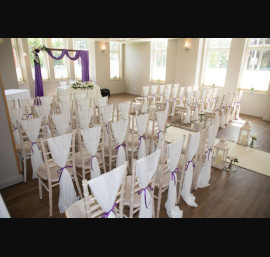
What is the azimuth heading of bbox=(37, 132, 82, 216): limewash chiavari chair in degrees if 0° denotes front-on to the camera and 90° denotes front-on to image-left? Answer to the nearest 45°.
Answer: approximately 135°

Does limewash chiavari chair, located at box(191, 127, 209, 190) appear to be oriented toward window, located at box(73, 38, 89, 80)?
yes

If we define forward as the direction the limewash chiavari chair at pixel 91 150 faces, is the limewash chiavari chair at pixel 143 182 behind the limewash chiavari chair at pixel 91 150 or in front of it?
behind

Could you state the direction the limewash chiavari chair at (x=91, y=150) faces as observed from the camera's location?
facing away from the viewer and to the left of the viewer

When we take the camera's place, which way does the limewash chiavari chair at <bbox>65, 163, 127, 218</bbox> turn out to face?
facing away from the viewer and to the left of the viewer

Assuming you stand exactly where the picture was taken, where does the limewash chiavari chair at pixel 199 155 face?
facing away from the viewer and to the left of the viewer

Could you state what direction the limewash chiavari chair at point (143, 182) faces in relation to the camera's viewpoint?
facing away from the viewer and to the left of the viewer

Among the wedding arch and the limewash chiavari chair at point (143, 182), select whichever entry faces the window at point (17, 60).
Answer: the limewash chiavari chair

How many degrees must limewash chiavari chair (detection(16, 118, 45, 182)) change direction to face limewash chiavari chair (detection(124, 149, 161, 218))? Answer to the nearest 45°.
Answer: approximately 180°

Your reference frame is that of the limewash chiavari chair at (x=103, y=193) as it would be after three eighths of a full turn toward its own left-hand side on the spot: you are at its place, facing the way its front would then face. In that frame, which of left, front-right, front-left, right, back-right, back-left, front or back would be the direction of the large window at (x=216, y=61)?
back-left
